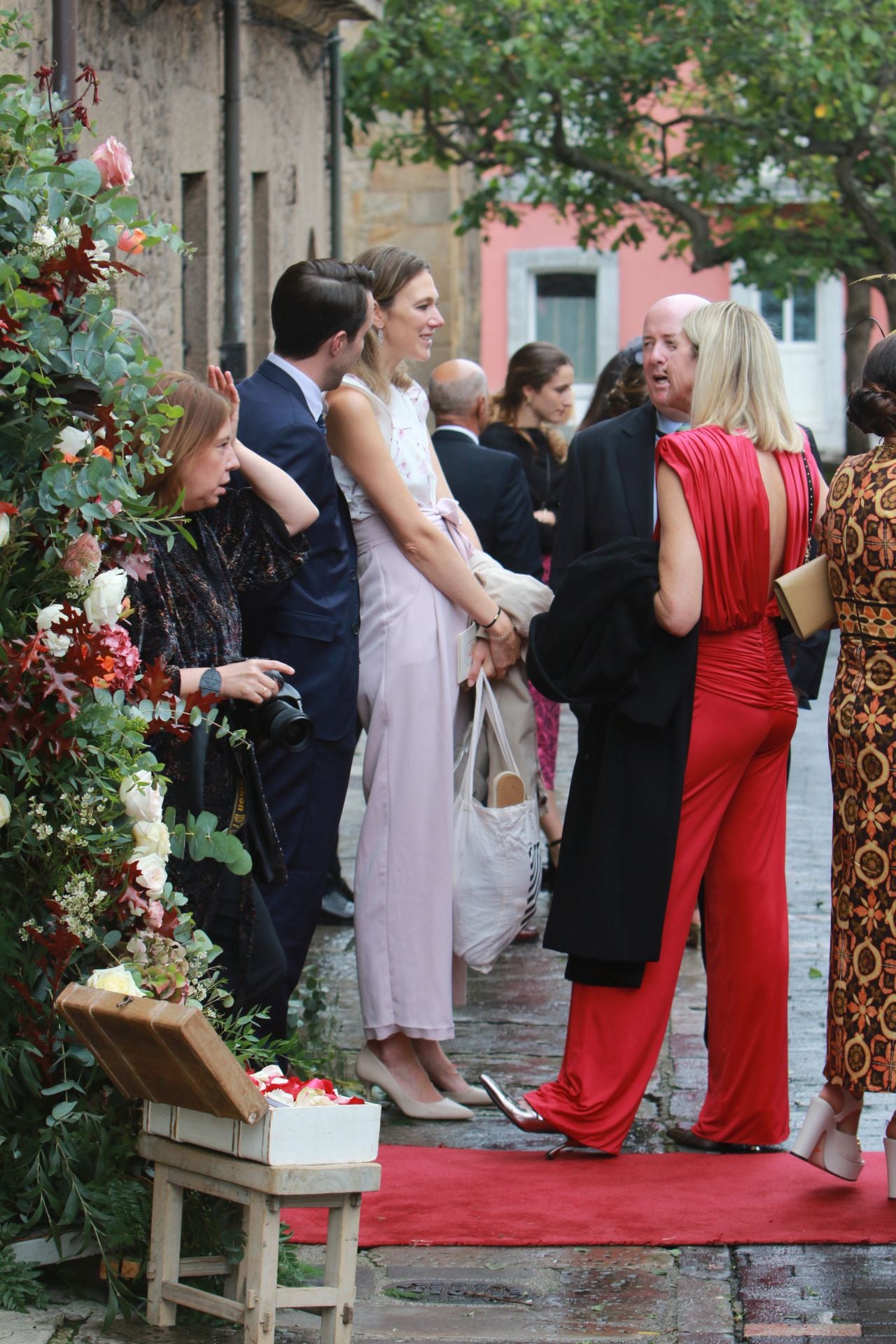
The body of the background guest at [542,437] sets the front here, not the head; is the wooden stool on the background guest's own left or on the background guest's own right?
on the background guest's own right

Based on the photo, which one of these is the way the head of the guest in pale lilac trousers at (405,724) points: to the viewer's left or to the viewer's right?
to the viewer's right

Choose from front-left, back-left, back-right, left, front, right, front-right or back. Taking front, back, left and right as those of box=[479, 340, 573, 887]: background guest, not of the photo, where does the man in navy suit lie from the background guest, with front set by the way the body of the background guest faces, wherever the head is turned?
front-right

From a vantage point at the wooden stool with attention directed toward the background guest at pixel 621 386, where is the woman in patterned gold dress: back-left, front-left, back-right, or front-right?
front-right

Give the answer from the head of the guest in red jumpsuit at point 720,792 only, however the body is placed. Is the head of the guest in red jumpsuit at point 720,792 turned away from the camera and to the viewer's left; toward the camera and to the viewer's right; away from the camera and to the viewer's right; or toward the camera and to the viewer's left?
away from the camera and to the viewer's left

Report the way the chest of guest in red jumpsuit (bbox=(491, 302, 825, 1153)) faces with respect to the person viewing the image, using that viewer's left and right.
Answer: facing away from the viewer and to the left of the viewer

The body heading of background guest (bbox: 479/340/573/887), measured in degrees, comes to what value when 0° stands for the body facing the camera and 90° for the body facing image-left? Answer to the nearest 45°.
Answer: approximately 315°

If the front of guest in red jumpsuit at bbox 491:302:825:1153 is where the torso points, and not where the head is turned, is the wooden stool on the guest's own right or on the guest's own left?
on the guest's own left

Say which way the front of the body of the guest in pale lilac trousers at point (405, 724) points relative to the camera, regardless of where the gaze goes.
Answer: to the viewer's right

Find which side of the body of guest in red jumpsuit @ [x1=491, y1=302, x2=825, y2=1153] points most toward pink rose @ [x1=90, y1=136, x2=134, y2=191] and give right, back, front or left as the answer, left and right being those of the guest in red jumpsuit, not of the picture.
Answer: left

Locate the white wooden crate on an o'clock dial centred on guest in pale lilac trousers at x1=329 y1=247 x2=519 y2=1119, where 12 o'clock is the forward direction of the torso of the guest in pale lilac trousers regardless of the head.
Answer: The white wooden crate is roughly at 3 o'clock from the guest in pale lilac trousers.

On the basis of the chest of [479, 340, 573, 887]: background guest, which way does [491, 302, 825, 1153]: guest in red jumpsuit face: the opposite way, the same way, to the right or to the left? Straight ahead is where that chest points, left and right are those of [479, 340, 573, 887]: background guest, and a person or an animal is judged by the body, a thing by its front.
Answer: the opposite way

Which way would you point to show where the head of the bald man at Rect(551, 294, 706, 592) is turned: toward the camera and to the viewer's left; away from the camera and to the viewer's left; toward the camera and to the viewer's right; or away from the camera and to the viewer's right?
toward the camera and to the viewer's left
